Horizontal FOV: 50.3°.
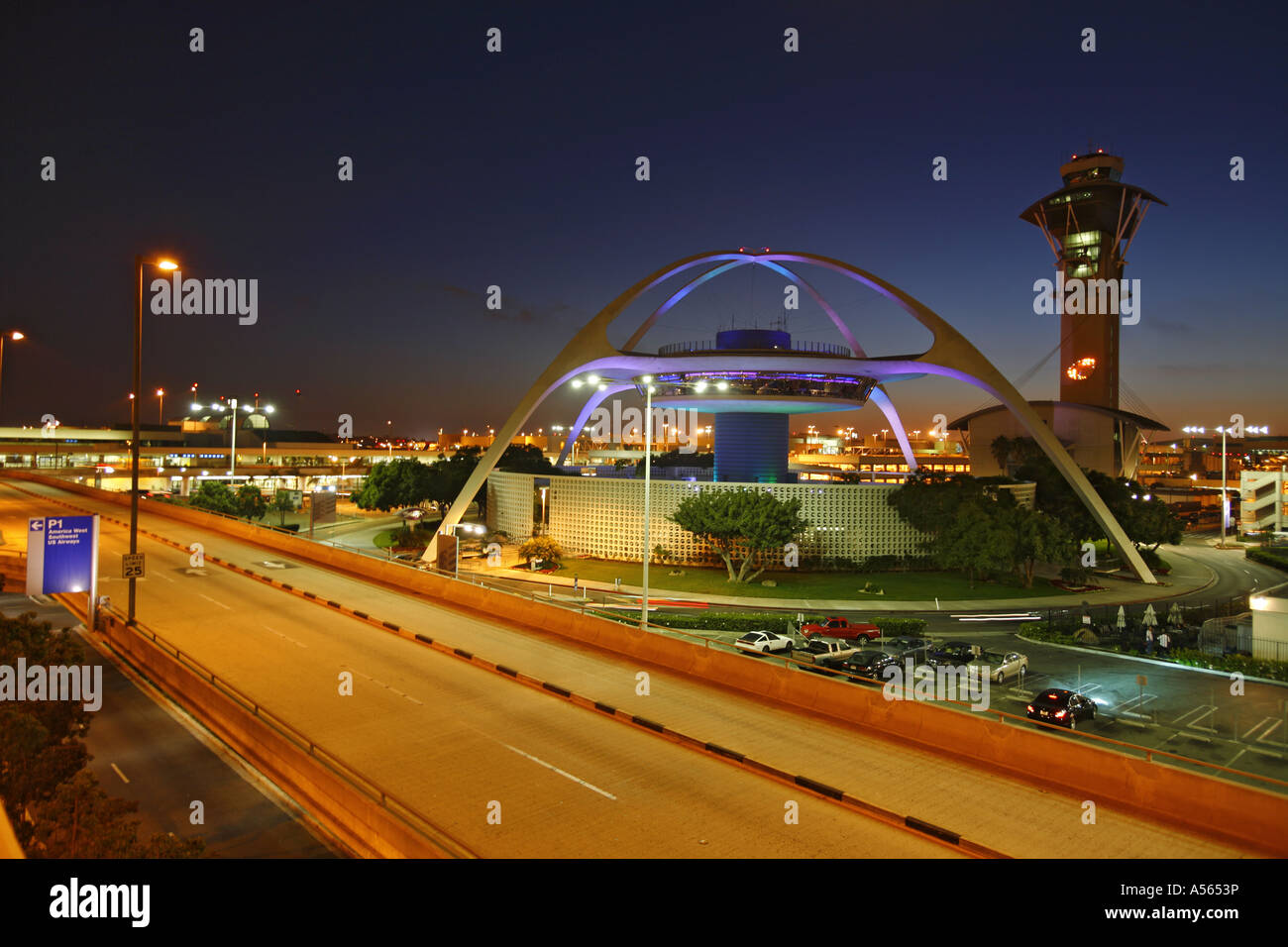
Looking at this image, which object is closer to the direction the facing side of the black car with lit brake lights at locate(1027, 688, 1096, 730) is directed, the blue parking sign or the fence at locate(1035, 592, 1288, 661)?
the fence

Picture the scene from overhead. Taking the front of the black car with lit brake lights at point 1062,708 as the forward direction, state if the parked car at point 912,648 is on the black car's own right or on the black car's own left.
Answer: on the black car's own left

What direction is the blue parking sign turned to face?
toward the camera

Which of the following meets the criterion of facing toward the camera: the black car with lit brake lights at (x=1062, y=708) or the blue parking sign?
the blue parking sign

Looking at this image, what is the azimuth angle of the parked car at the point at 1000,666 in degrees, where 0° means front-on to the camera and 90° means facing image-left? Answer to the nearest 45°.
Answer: approximately 45°

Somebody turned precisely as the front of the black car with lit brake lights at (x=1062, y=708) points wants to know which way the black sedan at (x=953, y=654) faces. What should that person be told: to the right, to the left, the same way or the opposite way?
the opposite way

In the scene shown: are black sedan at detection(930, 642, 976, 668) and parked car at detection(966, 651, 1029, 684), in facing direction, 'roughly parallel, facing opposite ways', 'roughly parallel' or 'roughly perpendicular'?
roughly parallel

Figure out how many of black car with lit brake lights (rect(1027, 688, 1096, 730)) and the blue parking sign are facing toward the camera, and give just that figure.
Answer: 1

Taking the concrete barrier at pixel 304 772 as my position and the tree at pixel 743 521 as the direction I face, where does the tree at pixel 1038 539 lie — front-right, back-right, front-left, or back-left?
front-right

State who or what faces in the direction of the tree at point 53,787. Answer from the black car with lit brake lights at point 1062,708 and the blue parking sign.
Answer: the blue parking sign

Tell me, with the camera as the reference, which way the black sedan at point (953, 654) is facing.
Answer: facing the viewer and to the left of the viewer

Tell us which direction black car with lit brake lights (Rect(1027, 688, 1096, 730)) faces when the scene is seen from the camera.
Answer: facing away from the viewer and to the right of the viewer
